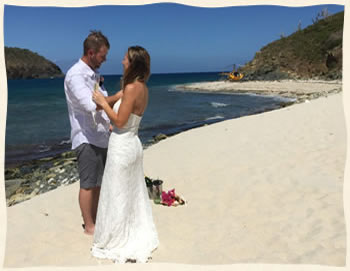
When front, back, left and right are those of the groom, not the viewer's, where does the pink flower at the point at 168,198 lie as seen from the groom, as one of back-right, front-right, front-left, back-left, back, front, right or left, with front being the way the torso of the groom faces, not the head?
front-left

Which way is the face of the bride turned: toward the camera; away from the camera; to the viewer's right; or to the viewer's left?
to the viewer's left

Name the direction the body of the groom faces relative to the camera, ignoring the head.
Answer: to the viewer's right

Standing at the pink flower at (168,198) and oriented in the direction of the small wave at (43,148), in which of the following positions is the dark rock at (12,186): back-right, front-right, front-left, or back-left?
front-left

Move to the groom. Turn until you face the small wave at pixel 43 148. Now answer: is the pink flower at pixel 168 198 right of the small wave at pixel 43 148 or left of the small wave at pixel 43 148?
right

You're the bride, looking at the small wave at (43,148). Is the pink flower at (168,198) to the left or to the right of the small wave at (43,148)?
right

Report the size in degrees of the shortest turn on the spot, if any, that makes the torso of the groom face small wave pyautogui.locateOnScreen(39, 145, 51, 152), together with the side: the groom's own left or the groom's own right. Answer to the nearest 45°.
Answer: approximately 90° to the groom's own left
